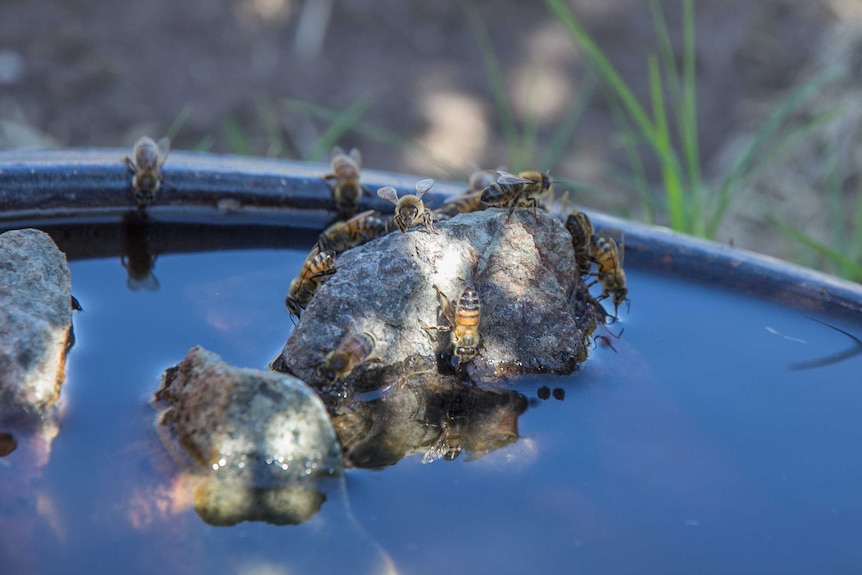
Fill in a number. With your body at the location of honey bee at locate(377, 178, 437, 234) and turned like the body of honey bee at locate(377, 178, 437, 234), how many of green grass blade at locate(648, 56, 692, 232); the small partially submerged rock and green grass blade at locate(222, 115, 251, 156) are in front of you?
1

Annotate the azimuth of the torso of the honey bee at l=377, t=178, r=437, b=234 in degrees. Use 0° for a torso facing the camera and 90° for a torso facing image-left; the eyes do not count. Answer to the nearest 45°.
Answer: approximately 0°

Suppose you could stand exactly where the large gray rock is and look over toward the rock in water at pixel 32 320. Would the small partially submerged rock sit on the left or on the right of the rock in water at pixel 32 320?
left

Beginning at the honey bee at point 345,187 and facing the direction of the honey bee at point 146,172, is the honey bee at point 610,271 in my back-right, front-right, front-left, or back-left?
back-left

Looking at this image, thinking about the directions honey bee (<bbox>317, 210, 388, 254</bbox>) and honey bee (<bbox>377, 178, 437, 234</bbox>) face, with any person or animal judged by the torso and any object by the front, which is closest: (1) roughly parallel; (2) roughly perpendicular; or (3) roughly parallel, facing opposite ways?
roughly perpendicular

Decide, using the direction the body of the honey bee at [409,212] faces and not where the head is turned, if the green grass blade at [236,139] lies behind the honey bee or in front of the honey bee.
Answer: behind

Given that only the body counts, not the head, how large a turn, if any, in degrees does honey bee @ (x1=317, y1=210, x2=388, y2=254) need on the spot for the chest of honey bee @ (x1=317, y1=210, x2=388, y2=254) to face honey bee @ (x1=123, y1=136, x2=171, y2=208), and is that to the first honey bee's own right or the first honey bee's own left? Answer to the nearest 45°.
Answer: approximately 45° to the first honey bee's own right

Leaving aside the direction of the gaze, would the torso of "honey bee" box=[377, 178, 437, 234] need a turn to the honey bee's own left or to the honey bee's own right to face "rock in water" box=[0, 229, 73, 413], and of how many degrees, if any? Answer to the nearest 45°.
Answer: approximately 45° to the honey bee's own right

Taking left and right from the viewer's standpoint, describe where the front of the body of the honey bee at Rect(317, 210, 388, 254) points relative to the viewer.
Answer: facing to the left of the viewer
